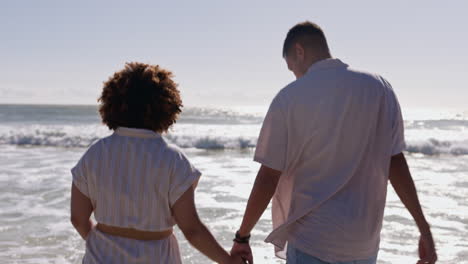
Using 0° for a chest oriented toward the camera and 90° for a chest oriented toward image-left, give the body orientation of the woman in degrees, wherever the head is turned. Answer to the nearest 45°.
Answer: approximately 180°

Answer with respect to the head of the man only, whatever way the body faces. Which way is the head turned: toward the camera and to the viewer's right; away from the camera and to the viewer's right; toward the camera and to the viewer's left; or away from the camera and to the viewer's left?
away from the camera and to the viewer's left

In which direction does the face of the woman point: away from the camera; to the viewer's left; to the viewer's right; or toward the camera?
away from the camera

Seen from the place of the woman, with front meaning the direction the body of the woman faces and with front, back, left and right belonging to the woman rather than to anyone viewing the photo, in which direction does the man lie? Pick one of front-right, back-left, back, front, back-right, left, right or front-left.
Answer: right
